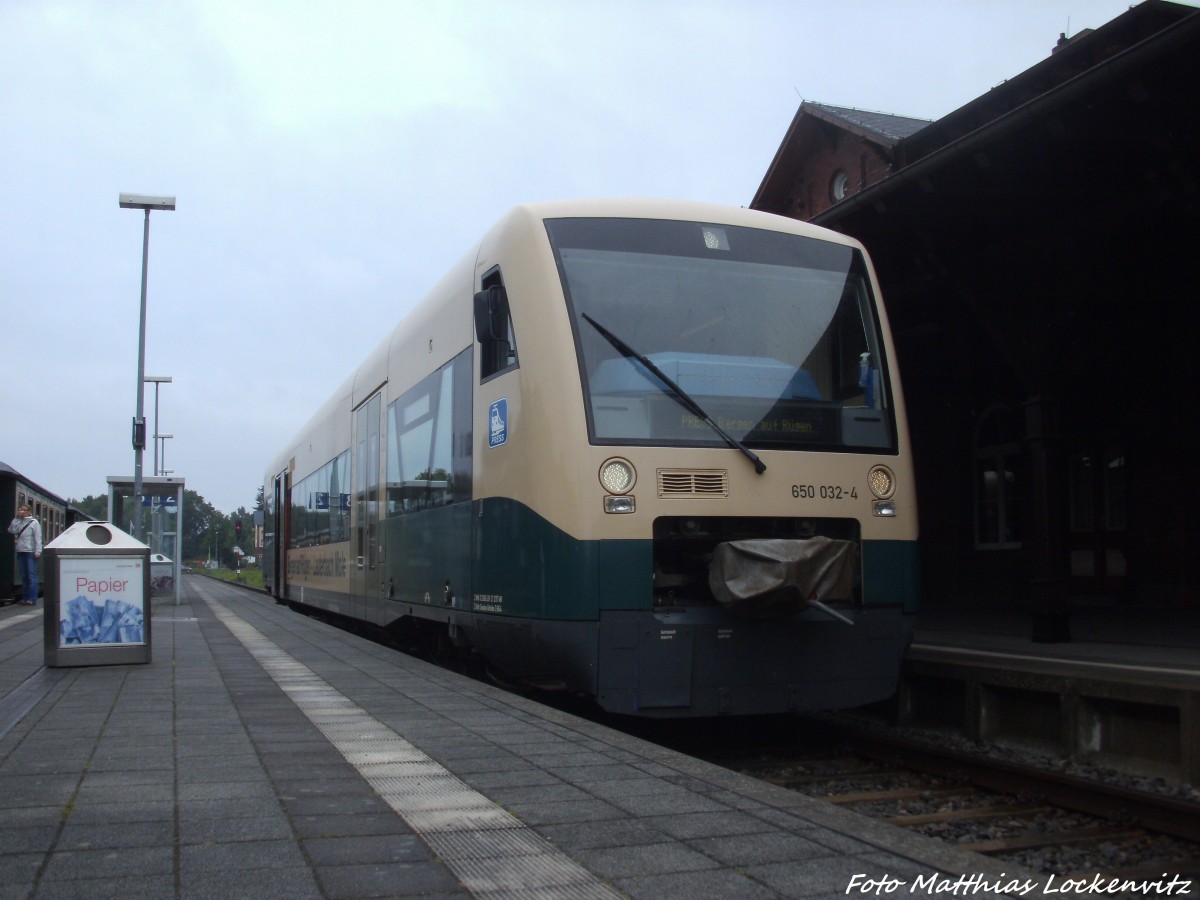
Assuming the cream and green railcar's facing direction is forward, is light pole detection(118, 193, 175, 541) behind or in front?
behind

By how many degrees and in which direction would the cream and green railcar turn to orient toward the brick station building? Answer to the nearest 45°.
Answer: approximately 90° to its left

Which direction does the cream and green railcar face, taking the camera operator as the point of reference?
facing the viewer and to the right of the viewer

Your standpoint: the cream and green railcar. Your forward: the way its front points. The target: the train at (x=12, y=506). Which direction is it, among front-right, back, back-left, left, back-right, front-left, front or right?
back

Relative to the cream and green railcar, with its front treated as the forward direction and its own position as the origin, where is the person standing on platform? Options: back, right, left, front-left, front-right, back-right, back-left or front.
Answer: right
